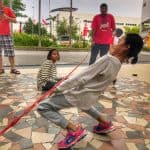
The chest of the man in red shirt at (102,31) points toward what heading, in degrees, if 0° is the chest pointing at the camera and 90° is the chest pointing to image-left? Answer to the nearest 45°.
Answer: approximately 0°

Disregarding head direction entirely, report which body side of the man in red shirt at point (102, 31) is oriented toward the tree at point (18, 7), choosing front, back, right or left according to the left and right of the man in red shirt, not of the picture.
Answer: back

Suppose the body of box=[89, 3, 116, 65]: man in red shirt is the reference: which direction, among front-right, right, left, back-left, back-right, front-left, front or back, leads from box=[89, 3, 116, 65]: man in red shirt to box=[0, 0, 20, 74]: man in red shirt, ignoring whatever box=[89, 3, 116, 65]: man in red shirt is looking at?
right
